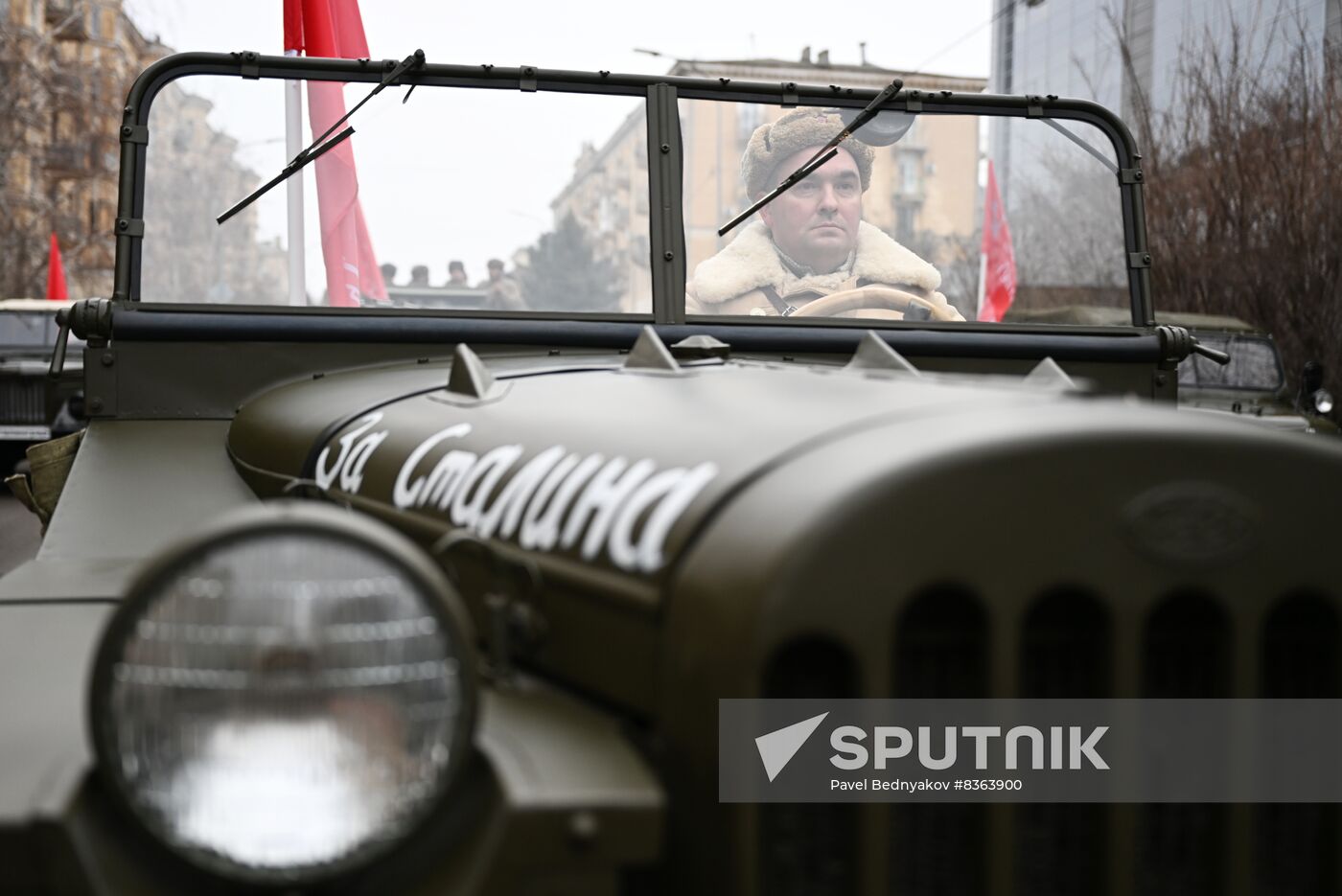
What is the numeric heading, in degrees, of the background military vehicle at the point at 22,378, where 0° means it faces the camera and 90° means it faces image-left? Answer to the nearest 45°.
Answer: approximately 0°

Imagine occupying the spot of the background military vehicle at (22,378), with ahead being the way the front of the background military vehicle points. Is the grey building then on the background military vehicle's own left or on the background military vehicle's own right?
on the background military vehicle's own left
